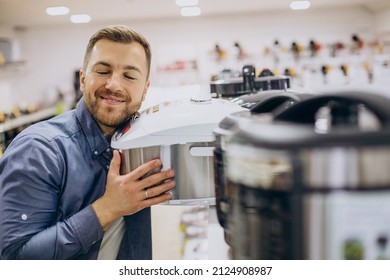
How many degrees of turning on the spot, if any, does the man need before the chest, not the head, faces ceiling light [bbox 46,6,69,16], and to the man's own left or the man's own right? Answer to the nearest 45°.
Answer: approximately 135° to the man's own left

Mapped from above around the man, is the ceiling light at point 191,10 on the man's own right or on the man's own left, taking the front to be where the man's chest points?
on the man's own left

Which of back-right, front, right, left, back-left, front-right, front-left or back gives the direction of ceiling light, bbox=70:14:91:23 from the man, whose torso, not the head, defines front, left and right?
back-left

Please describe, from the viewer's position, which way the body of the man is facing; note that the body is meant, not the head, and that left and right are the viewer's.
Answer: facing the viewer and to the right of the viewer
